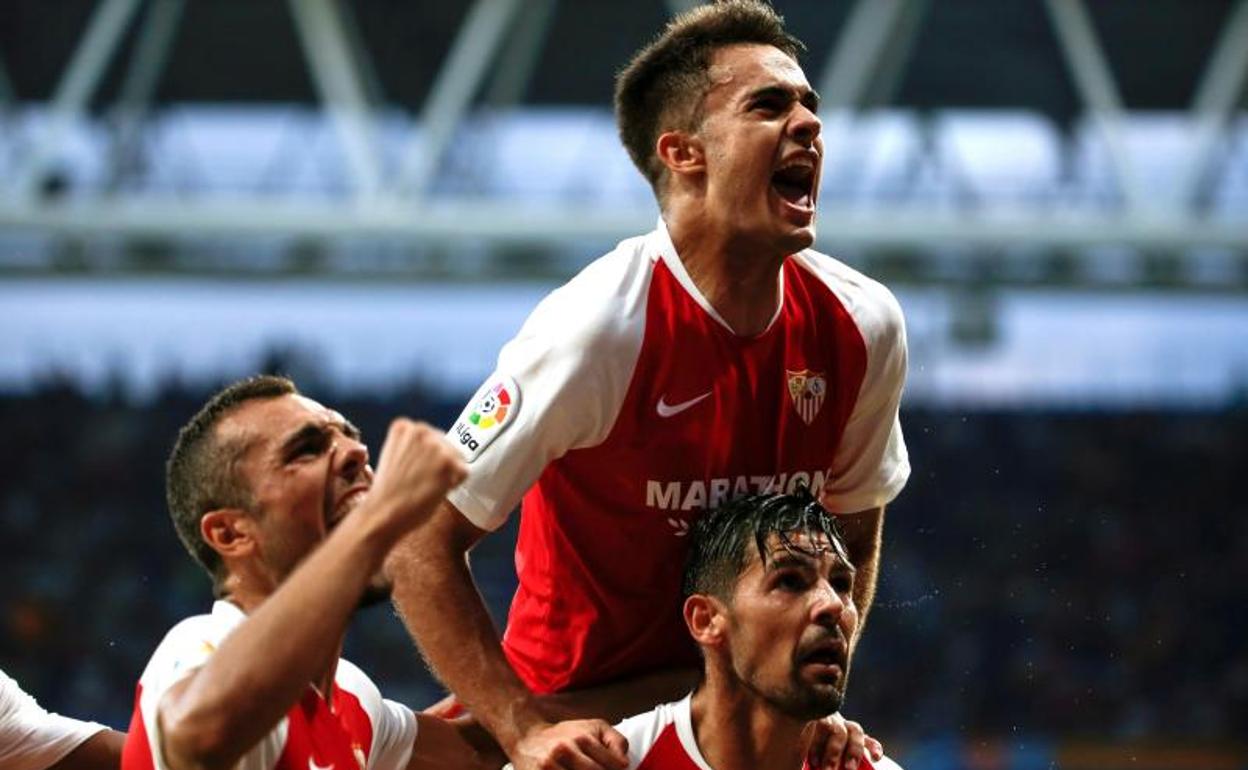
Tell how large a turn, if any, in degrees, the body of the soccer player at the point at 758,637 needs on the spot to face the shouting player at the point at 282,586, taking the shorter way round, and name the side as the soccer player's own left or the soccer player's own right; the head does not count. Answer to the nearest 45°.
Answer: approximately 135° to the soccer player's own right

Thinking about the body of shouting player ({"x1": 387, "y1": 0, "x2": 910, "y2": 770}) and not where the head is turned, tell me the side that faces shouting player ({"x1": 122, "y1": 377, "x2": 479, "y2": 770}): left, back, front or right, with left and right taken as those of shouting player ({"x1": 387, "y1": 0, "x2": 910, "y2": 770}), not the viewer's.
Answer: right

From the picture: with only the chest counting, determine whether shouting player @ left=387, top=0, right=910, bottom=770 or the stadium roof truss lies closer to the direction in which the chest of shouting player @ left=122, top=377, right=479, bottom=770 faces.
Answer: the shouting player

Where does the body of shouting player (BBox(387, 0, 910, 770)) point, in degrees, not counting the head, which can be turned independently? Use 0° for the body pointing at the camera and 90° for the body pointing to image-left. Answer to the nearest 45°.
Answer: approximately 315°

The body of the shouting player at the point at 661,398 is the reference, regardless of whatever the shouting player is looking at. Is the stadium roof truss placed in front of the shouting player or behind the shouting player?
behind

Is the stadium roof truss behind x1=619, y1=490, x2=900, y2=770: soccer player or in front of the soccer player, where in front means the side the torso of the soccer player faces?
behind

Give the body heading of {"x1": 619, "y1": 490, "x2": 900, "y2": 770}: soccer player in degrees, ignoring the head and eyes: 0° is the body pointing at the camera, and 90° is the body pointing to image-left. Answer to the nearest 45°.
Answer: approximately 315°

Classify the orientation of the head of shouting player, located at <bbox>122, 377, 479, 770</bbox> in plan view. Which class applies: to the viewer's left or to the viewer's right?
to the viewer's right

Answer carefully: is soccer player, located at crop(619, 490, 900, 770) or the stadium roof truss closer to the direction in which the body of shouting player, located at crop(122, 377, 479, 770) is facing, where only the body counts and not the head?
the soccer player

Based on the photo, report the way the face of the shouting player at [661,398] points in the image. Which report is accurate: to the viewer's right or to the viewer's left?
to the viewer's right
